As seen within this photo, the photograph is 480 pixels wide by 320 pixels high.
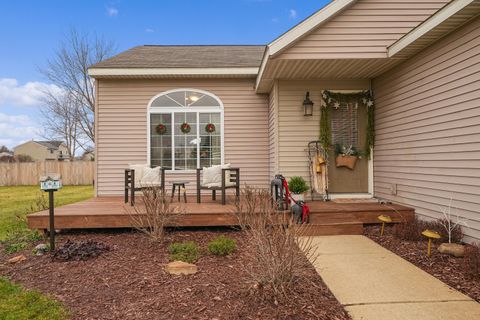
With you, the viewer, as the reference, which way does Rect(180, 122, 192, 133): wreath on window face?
facing the viewer

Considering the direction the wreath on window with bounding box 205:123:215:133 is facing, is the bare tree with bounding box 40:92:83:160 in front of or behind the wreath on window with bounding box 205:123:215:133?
behind

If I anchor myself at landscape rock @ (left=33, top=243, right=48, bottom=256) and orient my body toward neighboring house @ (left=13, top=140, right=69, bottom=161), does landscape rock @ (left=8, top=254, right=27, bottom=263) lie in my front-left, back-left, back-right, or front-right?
back-left

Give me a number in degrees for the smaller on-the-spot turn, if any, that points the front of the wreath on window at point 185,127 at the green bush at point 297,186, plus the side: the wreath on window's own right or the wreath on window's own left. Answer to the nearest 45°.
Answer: approximately 45° to the wreath on window's own left

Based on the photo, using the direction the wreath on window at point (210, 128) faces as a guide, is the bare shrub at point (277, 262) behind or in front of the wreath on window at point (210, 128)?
in front

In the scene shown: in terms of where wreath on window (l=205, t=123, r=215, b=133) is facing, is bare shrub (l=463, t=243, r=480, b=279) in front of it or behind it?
in front

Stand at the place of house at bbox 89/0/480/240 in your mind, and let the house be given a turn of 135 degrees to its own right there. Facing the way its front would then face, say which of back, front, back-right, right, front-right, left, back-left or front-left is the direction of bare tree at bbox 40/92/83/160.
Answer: front

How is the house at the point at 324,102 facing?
toward the camera

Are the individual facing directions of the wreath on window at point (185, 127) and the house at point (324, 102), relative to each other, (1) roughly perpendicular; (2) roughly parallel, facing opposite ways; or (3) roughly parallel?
roughly parallel

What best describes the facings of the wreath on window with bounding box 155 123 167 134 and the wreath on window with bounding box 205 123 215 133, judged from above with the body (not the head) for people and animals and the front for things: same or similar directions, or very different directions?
same or similar directions

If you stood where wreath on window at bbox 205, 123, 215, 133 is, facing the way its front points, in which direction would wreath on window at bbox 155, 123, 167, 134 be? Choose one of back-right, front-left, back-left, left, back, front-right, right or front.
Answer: right

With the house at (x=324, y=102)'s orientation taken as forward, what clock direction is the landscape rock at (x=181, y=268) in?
The landscape rock is roughly at 1 o'clock from the house.

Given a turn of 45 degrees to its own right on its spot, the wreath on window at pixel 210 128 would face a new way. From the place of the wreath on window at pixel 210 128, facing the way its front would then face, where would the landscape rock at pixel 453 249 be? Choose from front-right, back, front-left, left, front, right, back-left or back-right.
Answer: left

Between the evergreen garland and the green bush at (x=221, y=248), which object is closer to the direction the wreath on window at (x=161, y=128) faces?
the green bush

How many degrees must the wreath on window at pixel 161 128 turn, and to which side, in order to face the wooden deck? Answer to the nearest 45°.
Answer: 0° — it already faces it

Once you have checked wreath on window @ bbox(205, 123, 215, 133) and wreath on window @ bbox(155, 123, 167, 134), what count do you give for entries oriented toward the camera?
2

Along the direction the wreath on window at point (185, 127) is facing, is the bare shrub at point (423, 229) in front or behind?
in front

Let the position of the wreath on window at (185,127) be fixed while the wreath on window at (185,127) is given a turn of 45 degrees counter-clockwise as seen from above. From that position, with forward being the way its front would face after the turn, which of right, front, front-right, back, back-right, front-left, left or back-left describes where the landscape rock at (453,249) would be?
front

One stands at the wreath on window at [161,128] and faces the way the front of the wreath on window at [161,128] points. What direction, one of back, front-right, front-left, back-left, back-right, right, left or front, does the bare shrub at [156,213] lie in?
front

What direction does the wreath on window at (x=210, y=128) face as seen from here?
toward the camera
